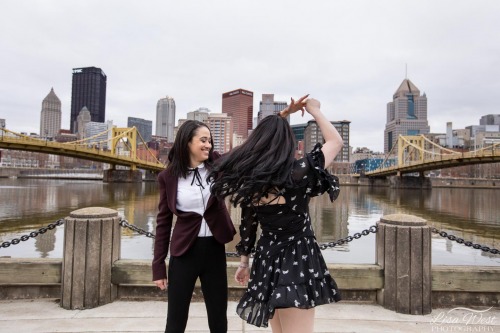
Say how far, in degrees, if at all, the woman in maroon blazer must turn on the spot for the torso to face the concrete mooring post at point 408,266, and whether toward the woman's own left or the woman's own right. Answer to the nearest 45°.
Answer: approximately 90° to the woman's own left

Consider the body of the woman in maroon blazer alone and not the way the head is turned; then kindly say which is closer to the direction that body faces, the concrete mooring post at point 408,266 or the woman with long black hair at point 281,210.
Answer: the woman with long black hair

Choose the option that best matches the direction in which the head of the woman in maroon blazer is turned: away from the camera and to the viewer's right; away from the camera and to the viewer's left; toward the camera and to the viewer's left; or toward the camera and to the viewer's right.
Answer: toward the camera and to the viewer's right

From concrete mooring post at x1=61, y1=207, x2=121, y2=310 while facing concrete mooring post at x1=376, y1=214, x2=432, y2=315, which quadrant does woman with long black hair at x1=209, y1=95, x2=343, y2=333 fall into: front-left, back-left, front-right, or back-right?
front-right

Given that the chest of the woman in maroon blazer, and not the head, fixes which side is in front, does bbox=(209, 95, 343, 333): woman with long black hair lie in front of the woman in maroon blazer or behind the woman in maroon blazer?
in front

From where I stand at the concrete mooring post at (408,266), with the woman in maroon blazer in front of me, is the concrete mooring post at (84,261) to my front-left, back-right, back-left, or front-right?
front-right

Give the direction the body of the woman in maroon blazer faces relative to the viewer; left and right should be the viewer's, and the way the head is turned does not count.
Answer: facing the viewer and to the right of the viewer

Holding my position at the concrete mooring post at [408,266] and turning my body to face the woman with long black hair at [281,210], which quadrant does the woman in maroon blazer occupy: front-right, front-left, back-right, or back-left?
front-right

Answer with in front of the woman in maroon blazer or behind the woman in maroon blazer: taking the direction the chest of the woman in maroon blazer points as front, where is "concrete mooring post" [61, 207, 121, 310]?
behind

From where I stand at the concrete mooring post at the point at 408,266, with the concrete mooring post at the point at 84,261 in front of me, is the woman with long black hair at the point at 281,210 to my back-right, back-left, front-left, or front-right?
front-left
